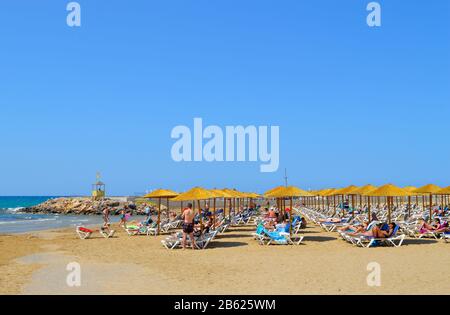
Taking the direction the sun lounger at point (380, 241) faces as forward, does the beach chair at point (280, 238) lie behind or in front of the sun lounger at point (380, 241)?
in front

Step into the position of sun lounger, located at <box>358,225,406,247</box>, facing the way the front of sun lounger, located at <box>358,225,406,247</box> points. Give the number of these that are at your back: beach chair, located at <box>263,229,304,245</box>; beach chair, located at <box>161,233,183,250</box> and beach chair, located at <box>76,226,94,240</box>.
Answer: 0

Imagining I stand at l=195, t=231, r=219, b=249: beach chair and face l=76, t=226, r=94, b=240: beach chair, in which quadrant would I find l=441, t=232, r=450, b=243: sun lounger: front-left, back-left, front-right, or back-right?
back-right

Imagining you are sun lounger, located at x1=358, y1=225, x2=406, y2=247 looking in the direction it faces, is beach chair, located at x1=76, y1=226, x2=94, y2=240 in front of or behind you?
in front

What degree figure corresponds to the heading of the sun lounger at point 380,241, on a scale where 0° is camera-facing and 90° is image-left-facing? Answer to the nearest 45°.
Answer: approximately 90°

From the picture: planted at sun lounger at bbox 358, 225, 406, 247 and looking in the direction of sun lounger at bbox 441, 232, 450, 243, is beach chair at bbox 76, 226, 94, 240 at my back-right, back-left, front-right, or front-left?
back-left
